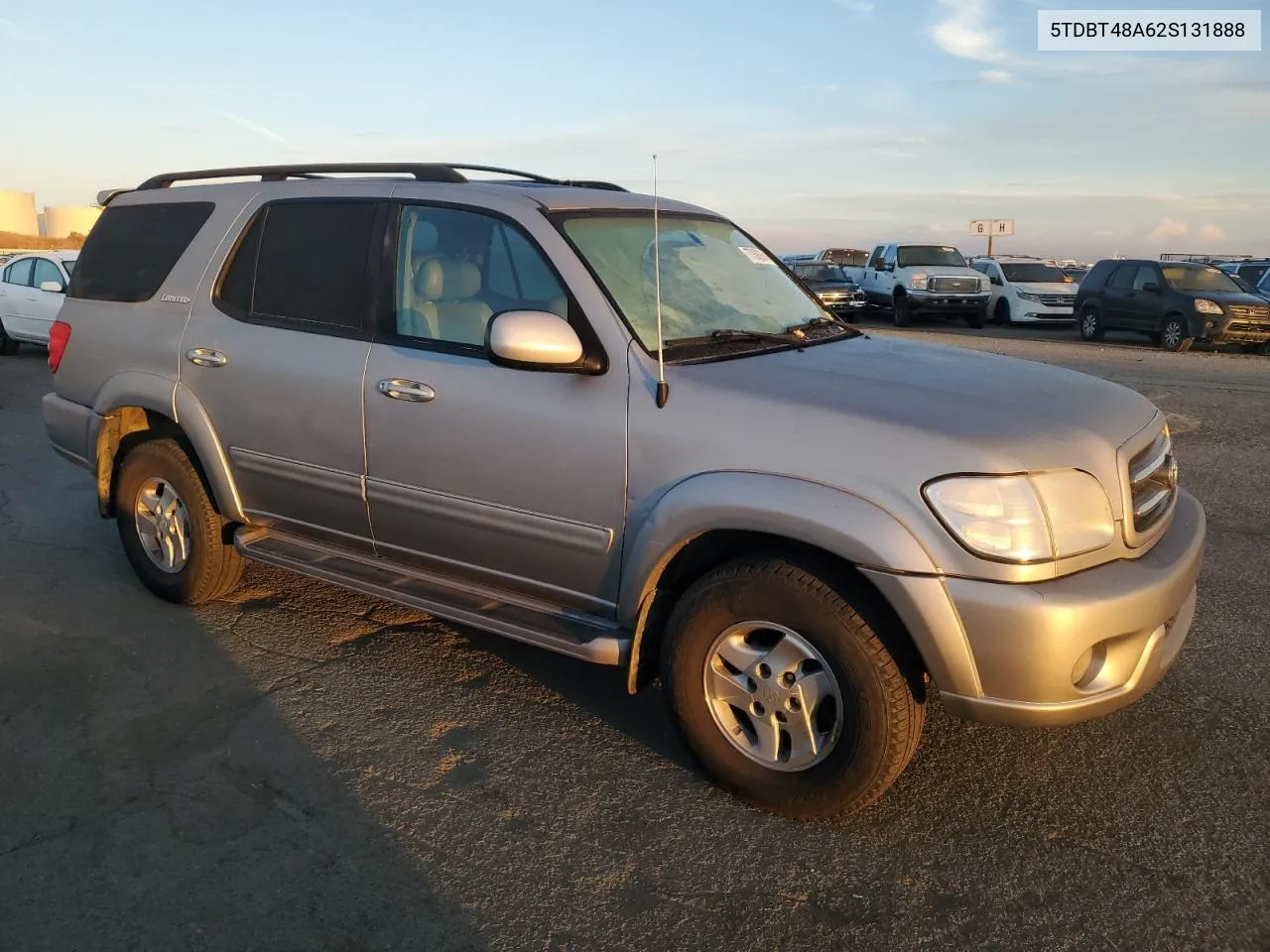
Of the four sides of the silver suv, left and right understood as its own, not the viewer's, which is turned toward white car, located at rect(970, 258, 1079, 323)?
left

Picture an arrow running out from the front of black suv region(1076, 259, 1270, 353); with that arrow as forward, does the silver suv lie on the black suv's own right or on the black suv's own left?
on the black suv's own right

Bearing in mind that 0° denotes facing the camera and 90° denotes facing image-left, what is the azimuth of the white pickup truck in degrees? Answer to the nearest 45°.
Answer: approximately 315°

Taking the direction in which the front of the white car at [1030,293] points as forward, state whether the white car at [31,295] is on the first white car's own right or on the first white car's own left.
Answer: on the first white car's own right

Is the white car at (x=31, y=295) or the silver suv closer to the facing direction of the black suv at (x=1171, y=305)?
the silver suv

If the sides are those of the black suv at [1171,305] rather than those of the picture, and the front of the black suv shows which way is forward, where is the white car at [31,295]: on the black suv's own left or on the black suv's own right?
on the black suv's own right

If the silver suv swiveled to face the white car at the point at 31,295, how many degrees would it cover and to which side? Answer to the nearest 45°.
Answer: approximately 180°

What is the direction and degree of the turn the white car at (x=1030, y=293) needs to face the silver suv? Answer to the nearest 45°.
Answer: approximately 45° to its right
